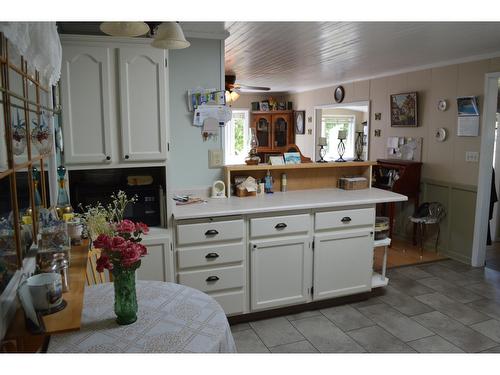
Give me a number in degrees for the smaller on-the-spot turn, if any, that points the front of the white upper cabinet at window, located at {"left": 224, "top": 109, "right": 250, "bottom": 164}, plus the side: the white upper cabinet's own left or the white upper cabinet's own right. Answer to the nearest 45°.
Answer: approximately 135° to the white upper cabinet's own left

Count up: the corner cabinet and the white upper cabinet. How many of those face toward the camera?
2

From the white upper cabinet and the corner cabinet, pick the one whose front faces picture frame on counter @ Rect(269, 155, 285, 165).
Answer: the corner cabinet

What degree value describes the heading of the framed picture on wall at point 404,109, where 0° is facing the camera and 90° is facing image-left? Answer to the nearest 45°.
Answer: approximately 45°

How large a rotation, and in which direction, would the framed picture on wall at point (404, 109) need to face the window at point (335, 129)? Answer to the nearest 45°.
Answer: approximately 90° to its right

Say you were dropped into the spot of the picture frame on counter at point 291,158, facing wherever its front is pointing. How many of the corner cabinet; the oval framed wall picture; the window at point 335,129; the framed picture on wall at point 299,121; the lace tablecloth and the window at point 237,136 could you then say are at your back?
5

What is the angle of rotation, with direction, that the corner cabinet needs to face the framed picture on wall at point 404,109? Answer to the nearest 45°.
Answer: approximately 45° to its left

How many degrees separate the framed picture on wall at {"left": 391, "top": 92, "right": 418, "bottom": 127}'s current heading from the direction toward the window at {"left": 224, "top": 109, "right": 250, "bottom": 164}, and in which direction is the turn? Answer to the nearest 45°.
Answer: approximately 90° to its right

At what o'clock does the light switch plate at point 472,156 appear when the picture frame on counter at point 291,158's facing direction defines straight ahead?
The light switch plate is roughly at 8 o'clock from the picture frame on counter.

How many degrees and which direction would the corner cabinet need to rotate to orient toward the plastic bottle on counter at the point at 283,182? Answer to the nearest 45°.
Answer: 0° — it already faces it

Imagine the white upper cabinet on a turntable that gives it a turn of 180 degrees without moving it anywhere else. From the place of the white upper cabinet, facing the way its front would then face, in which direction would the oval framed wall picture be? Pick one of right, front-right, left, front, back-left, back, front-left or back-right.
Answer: front-right
